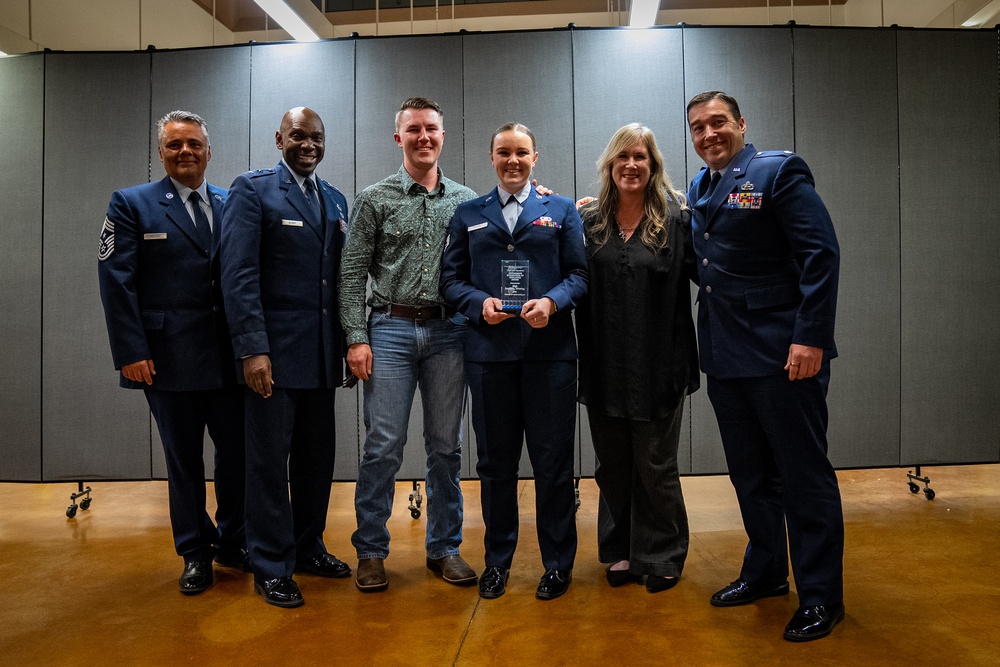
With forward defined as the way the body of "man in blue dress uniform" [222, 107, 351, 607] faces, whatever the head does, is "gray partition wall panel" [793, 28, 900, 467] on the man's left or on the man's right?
on the man's left

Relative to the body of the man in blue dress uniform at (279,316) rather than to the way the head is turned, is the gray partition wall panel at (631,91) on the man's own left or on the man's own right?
on the man's own left

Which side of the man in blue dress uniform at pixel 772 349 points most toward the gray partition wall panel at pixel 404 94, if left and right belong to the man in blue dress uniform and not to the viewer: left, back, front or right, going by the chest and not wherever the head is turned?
right

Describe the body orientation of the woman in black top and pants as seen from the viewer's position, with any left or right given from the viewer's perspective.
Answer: facing the viewer

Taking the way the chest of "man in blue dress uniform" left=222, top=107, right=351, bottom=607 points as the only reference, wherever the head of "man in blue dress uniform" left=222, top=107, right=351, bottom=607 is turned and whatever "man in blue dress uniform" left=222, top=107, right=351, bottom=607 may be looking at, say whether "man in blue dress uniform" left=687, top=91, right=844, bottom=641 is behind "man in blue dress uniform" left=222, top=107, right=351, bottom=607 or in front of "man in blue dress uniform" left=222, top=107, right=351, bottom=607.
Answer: in front

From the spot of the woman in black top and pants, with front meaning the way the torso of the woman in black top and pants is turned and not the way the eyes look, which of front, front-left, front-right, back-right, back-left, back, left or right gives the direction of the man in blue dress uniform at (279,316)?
right

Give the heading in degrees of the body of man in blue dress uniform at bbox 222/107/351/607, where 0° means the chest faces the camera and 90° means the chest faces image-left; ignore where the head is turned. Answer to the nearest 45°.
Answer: approximately 315°

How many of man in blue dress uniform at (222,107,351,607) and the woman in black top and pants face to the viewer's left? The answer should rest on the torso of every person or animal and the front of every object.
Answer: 0

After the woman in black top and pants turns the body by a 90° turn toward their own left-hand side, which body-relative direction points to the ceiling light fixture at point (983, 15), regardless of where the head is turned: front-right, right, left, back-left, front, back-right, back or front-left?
front-left

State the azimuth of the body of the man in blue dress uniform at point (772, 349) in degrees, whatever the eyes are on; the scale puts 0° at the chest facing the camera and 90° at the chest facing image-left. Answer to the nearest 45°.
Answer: approximately 45°

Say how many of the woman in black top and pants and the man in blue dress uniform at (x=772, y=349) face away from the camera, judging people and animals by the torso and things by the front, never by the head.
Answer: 0

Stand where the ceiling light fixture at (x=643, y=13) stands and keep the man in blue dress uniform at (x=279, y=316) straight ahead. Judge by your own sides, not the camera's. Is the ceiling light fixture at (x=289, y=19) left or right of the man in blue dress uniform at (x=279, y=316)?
right

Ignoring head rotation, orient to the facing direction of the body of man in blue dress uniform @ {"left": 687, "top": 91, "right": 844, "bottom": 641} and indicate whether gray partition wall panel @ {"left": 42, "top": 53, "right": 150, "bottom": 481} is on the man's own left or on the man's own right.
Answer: on the man's own right
